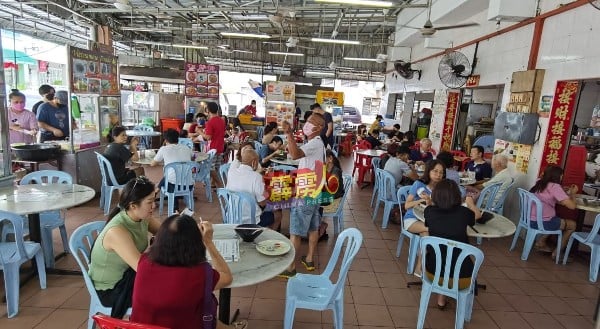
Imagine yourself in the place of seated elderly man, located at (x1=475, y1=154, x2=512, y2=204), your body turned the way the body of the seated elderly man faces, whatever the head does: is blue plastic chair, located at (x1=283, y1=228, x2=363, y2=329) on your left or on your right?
on your left

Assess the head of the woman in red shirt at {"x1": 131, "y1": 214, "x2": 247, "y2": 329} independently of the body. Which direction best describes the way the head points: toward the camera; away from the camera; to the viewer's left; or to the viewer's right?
away from the camera

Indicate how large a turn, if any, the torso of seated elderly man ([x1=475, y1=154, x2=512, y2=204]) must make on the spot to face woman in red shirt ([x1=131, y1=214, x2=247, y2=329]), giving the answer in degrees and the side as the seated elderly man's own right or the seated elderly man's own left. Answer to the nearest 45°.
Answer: approximately 90° to the seated elderly man's own left

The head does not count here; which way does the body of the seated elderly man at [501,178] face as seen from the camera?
to the viewer's left

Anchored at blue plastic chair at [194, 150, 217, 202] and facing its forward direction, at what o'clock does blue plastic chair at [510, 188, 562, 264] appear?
blue plastic chair at [510, 188, 562, 264] is roughly at 7 o'clock from blue plastic chair at [194, 150, 217, 202].

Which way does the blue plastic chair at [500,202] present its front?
to the viewer's left

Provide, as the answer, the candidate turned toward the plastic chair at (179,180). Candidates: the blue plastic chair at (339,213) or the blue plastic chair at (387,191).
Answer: the blue plastic chair at (339,213)

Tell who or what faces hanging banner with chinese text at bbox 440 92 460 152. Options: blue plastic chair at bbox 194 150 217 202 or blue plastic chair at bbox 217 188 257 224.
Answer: blue plastic chair at bbox 217 188 257 224

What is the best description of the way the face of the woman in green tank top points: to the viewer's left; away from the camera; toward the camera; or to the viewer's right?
to the viewer's right

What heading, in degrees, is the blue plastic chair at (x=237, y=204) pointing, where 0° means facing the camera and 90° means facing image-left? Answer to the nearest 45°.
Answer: approximately 225°

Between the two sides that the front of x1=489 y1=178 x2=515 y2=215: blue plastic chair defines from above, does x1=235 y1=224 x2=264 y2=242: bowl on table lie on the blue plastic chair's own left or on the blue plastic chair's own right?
on the blue plastic chair's own left

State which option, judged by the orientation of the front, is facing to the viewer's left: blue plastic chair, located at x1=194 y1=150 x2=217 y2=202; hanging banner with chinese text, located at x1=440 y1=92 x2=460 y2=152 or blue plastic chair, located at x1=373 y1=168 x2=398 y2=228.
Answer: blue plastic chair, located at x1=194 y1=150 x2=217 y2=202

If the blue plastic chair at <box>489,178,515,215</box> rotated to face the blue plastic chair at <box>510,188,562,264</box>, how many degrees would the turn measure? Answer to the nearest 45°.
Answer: approximately 135° to its left

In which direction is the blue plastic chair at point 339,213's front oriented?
to the viewer's left
